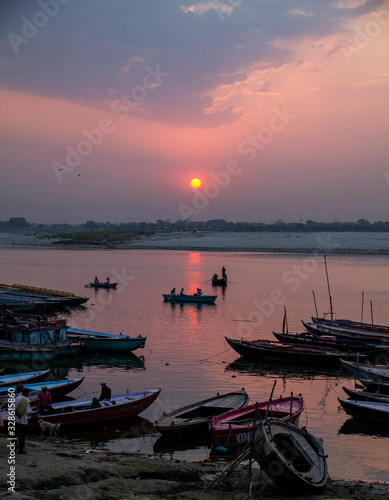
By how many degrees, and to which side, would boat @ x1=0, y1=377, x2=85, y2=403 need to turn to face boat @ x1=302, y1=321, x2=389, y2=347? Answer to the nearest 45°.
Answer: approximately 45° to its left

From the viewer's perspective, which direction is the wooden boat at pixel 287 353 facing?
to the viewer's left

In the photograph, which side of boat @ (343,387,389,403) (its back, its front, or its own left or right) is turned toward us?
left

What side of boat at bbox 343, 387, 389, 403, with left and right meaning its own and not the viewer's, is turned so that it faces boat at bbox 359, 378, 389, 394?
right

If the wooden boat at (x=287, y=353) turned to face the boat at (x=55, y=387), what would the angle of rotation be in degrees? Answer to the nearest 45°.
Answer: approximately 45° to its left

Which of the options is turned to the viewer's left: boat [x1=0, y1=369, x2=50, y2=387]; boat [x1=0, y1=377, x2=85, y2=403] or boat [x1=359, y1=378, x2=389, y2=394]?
boat [x1=359, y1=378, x2=389, y2=394]

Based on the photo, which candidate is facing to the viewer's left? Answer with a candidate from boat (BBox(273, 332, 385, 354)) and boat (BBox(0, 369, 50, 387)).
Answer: boat (BBox(273, 332, 385, 354))

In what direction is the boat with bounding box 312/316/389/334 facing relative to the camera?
to the viewer's left

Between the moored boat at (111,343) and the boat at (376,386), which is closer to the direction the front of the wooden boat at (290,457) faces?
the moored boat

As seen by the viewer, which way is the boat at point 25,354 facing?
to the viewer's right

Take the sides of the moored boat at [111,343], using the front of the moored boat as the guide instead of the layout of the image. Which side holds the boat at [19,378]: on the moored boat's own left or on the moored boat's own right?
on the moored boat's own right

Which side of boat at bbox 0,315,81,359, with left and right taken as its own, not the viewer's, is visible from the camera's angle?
right

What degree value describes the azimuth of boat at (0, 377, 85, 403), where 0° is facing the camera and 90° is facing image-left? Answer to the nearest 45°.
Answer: approximately 270°

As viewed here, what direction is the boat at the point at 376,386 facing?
to the viewer's left
